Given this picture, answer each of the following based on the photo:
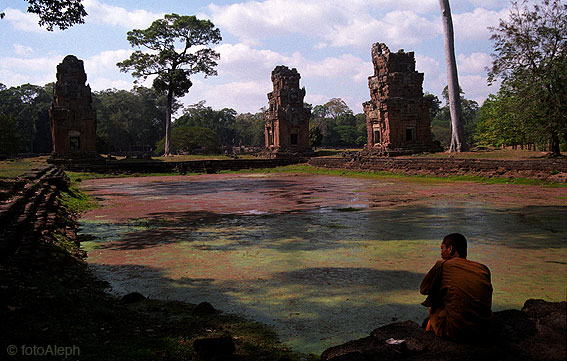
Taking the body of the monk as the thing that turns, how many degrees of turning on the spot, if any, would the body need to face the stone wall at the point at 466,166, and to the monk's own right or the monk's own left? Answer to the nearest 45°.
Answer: approximately 45° to the monk's own right

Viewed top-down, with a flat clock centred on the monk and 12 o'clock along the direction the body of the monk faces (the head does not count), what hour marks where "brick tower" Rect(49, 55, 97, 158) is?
The brick tower is roughly at 12 o'clock from the monk.

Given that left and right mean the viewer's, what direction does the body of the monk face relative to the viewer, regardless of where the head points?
facing away from the viewer and to the left of the viewer

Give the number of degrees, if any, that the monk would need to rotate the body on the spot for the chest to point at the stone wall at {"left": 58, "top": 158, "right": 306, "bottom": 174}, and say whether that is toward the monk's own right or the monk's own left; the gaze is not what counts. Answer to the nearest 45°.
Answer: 0° — they already face it

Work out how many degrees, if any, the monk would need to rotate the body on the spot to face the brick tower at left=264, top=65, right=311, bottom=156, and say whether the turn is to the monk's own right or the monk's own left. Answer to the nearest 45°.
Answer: approximately 45° to the monk's own right

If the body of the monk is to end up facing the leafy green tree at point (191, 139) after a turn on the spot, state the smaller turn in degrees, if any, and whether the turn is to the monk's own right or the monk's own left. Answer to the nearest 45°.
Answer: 0° — they already face it
